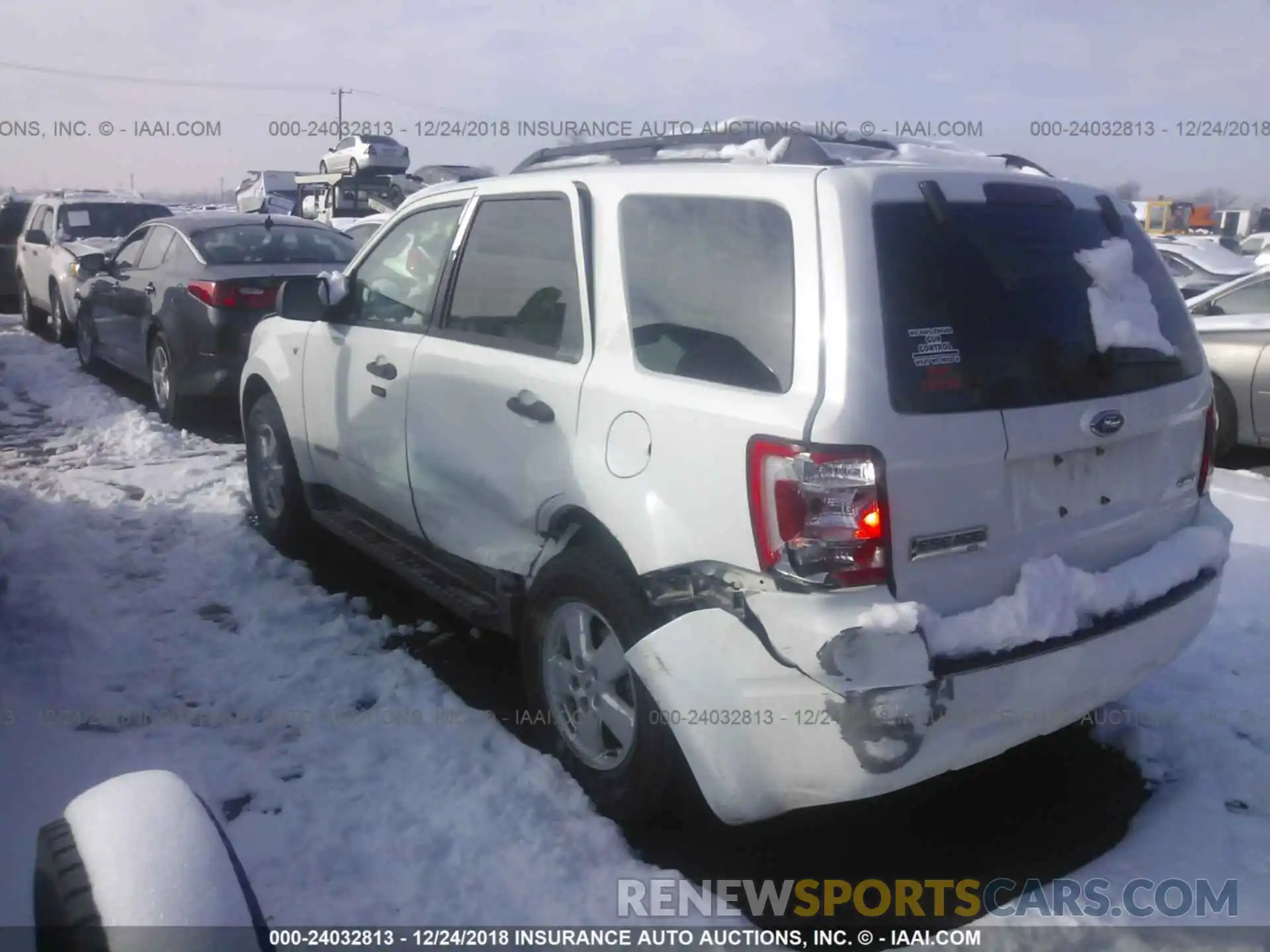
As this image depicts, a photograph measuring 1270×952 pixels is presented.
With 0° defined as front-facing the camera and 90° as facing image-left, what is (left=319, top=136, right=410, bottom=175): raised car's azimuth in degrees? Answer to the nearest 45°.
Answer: approximately 135°

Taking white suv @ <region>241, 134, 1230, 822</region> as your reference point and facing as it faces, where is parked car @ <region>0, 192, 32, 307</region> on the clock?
The parked car is roughly at 12 o'clock from the white suv.

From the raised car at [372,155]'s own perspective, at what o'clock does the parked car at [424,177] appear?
the parked car at [424,177] is roughly at 5 o'clock from the raised car at [372,155].

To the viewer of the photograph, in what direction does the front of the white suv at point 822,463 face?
facing away from the viewer and to the left of the viewer

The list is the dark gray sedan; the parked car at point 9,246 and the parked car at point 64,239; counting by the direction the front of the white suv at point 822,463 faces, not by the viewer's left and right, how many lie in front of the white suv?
3
